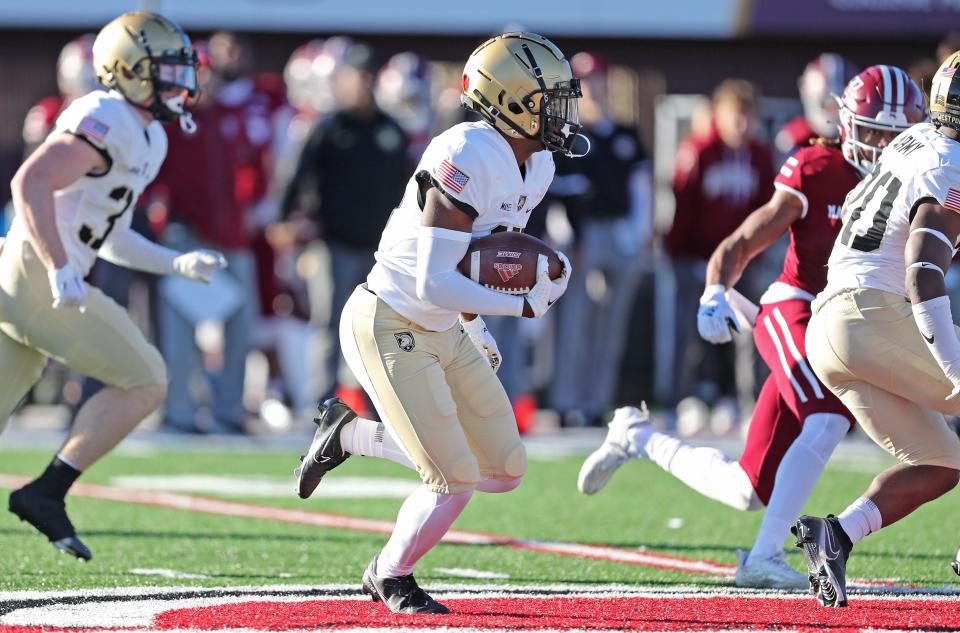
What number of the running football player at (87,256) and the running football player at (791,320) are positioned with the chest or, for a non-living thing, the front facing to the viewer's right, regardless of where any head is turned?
2

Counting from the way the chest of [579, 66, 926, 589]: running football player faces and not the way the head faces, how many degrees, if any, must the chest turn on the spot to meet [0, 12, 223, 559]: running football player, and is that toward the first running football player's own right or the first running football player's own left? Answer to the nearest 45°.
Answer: approximately 180°

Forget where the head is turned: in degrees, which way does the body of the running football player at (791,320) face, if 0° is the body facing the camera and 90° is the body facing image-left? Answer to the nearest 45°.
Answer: approximately 270°

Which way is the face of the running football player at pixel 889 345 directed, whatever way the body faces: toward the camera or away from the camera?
away from the camera

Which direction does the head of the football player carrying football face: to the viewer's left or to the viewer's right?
to the viewer's right

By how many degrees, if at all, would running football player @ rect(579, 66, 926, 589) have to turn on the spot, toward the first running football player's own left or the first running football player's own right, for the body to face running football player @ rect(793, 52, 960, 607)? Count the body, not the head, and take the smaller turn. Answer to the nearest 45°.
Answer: approximately 45° to the first running football player's own right

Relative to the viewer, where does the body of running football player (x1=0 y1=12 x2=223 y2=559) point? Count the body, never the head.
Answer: to the viewer's right

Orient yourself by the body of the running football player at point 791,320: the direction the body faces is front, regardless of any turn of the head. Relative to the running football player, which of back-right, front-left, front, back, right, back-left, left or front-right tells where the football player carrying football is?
back-right
